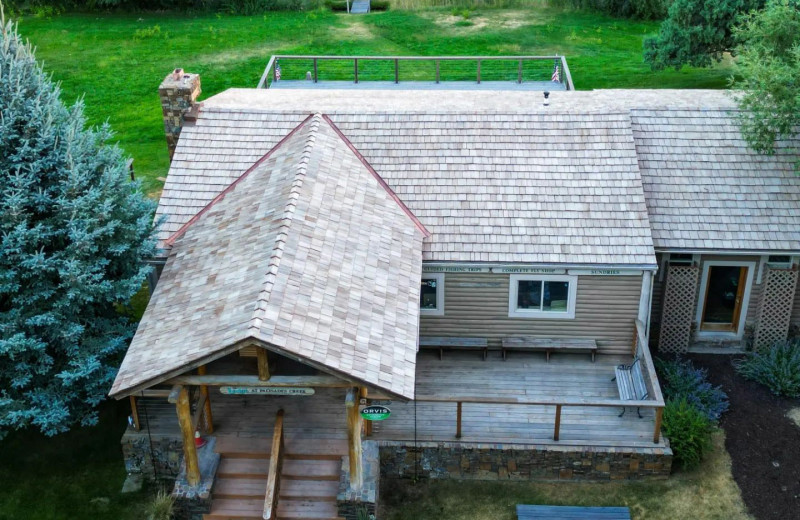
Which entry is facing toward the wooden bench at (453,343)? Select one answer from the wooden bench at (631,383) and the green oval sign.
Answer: the wooden bench at (631,383)

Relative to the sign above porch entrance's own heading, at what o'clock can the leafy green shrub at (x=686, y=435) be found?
The leafy green shrub is roughly at 9 o'clock from the sign above porch entrance.

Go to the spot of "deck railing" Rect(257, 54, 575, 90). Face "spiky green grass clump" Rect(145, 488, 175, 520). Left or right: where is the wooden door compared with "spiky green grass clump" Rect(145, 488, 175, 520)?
left

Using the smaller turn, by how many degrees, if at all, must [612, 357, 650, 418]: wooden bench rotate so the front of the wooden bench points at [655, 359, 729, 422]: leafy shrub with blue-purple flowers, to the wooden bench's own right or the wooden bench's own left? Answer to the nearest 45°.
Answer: approximately 135° to the wooden bench's own right

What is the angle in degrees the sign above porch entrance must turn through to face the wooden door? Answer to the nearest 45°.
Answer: approximately 90° to its left

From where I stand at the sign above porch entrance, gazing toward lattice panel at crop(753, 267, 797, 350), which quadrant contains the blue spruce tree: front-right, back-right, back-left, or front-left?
back-left

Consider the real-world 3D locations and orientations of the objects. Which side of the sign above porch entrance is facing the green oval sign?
left

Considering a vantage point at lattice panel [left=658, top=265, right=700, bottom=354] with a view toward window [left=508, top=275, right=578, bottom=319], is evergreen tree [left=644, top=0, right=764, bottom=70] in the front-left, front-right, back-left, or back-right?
back-right

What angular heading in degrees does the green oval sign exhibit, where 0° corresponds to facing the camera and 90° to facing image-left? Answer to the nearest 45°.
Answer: approximately 0°

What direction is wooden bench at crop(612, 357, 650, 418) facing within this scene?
to the viewer's left
